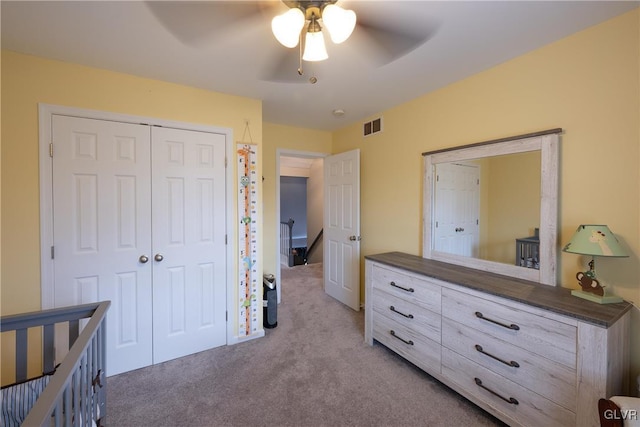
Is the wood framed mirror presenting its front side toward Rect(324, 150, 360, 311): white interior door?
no

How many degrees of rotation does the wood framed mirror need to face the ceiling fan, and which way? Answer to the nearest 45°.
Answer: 0° — it already faces it

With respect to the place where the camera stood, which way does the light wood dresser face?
facing the viewer and to the left of the viewer

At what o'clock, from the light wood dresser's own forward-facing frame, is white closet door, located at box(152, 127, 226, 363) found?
The white closet door is roughly at 1 o'clock from the light wood dresser.

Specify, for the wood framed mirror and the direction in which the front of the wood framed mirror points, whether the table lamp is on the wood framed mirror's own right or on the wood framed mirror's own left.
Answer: on the wood framed mirror's own left

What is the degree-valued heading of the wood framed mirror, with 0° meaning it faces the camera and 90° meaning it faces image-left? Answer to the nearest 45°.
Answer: approximately 45°

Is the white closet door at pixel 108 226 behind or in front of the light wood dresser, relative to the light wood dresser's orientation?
in front

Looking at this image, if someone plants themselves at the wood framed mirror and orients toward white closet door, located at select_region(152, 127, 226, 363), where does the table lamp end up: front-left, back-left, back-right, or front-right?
back-left

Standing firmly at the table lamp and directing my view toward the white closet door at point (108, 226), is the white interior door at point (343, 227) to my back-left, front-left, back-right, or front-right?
front-right

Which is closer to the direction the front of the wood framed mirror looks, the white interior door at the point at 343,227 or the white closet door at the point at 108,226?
the white closet door

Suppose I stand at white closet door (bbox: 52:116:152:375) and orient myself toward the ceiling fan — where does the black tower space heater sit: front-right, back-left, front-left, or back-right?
front-left

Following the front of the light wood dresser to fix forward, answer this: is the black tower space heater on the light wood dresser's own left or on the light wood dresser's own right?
on the light wood dresser's own right

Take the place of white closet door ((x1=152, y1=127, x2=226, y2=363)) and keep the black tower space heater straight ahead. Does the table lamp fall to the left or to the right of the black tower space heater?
right

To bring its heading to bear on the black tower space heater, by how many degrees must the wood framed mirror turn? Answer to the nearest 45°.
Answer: approximately 45° to its right

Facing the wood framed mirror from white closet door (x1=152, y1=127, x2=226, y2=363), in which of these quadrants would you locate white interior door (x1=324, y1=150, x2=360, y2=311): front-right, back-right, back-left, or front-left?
front-left

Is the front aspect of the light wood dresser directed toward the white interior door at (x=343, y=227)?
no
